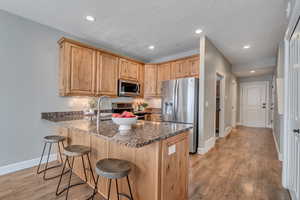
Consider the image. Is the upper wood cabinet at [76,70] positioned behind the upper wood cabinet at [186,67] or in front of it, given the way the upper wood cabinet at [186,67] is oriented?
in front

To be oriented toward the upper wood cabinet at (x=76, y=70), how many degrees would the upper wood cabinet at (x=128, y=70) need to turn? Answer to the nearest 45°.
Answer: approximately 90° to its right

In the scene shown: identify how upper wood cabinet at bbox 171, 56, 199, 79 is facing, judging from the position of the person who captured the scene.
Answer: facing the viewer and to the left of the viewer

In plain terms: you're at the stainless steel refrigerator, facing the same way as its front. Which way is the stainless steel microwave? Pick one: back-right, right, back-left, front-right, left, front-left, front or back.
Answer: front-right

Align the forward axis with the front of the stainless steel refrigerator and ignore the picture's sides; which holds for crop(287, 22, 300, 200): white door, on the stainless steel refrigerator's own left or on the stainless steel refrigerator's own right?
on the stainless steel refrigerator's own left

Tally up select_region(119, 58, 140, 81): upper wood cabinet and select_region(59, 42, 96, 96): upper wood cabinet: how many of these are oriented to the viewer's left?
0

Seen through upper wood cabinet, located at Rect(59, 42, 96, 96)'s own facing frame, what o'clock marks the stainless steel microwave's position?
The stainless steel microwave is roughly at 10 o'clock from the upper wood cabinet.

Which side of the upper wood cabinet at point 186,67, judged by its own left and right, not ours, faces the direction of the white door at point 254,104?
back

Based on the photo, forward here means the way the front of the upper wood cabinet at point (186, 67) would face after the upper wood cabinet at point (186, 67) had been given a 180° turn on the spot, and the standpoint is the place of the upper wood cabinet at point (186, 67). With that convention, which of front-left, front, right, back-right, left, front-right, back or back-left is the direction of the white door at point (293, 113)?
right

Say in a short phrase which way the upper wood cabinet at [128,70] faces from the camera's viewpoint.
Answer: facing the viewer and to the right of the viewer

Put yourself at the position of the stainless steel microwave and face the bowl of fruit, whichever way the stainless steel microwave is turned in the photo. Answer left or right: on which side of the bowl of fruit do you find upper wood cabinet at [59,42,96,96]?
right
